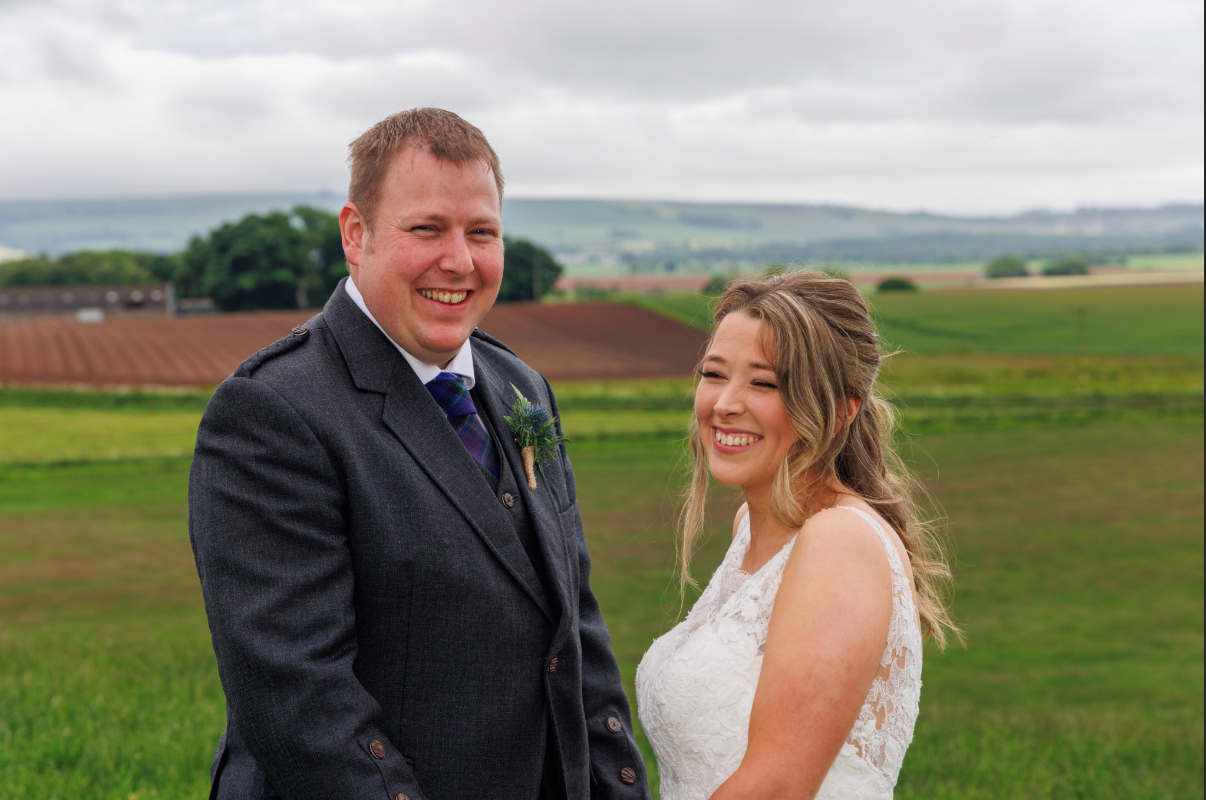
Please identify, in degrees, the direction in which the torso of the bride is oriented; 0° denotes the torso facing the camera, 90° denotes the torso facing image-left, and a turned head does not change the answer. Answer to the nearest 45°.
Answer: approximately 45°

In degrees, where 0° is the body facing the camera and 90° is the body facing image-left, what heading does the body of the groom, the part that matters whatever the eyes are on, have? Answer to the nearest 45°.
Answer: approximately 315°

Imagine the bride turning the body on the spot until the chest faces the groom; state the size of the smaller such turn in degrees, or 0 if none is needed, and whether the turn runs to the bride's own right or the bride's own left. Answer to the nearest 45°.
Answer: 0° — they already face them

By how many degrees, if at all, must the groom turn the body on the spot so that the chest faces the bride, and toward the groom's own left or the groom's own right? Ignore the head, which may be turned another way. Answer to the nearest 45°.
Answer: approximately 45° to the groom's own left

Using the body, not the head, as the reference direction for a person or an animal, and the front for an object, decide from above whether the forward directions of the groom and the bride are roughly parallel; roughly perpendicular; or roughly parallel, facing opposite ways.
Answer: roughly perpendicular
